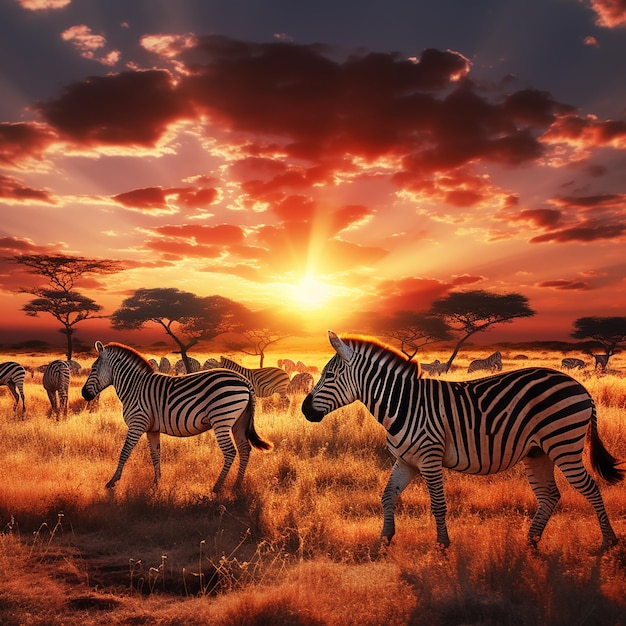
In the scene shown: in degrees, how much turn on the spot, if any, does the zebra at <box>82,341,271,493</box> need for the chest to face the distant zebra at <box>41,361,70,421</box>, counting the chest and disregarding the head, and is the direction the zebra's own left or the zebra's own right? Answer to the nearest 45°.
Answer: approximately 90° to the zebra's own right

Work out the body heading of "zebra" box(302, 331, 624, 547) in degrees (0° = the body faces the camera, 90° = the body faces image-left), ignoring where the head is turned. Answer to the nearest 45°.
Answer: approximately 90°

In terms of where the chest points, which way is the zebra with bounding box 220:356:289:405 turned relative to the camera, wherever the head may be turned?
to the viewer's left

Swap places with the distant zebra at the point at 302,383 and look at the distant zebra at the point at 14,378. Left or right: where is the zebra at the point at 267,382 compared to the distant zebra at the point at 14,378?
left

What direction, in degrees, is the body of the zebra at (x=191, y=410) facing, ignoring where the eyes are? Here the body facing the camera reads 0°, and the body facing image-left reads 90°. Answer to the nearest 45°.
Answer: approximately 90°

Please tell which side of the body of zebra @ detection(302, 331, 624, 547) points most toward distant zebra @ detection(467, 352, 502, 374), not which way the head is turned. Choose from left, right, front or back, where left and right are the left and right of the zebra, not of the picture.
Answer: right

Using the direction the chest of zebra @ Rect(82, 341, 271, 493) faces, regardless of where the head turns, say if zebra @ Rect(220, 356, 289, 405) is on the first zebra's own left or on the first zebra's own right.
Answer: on the first zebra's own right
